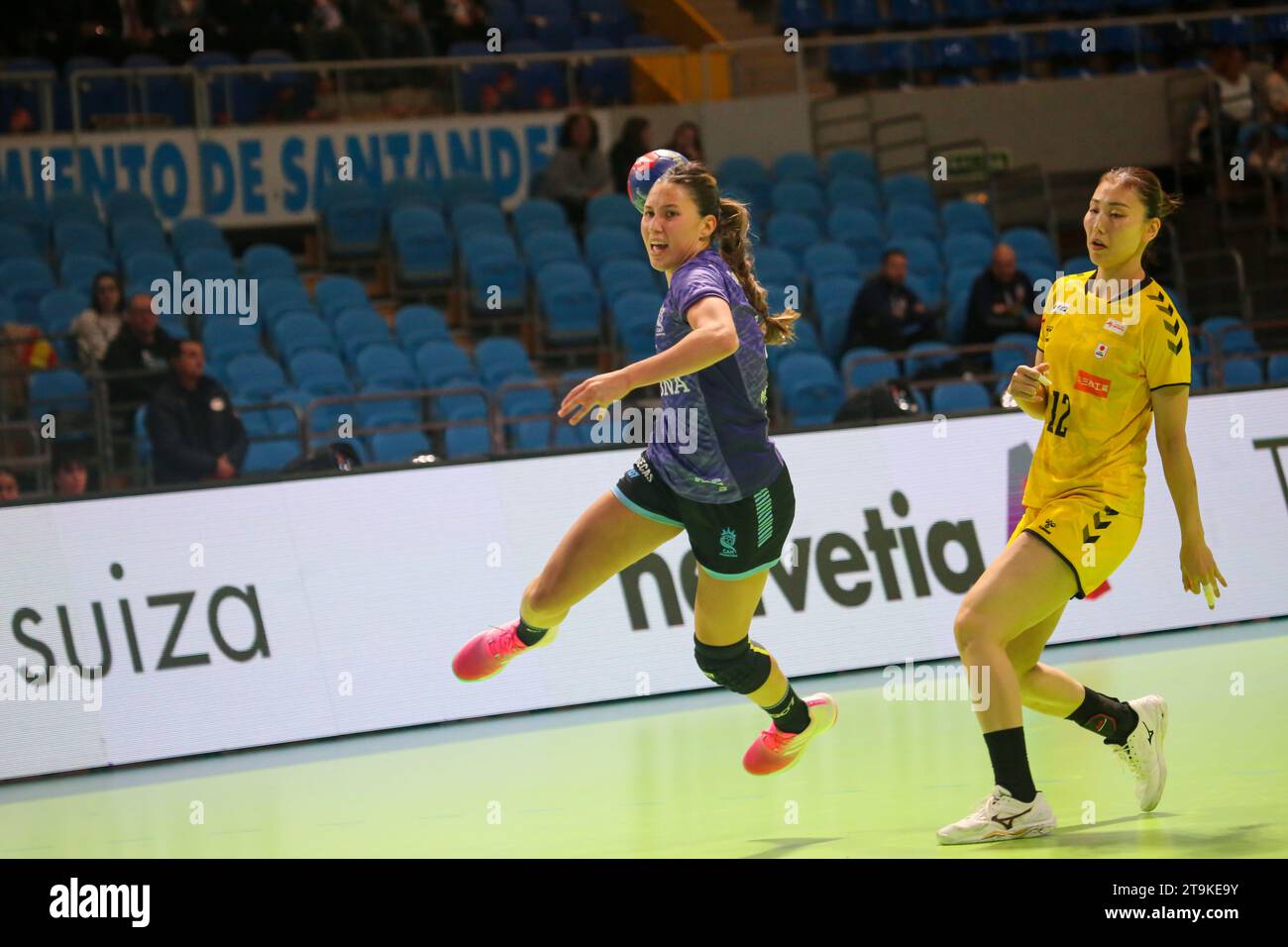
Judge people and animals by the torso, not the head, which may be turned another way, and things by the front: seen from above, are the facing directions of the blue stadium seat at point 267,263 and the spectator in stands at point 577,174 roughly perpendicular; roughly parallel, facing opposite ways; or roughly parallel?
roughly parallel

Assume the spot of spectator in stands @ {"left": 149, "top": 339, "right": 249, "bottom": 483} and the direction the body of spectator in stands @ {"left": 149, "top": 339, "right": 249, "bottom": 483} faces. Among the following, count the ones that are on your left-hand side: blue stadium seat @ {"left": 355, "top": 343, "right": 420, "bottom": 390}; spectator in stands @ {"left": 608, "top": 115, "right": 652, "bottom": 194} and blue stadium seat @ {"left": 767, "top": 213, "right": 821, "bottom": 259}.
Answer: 3

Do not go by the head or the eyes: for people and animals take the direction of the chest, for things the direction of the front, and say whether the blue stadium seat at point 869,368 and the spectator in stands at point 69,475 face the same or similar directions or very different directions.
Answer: same or similar directions

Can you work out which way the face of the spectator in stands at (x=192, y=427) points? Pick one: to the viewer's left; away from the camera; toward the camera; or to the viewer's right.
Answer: toward the camera

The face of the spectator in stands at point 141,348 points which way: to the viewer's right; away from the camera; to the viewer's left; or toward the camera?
toward the camera

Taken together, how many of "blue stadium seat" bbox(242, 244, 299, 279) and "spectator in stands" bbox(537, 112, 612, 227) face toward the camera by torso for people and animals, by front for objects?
2

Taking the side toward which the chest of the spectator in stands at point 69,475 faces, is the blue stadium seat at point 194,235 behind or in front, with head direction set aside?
behind

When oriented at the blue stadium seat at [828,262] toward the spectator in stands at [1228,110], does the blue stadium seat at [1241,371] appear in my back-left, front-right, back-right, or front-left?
front-right

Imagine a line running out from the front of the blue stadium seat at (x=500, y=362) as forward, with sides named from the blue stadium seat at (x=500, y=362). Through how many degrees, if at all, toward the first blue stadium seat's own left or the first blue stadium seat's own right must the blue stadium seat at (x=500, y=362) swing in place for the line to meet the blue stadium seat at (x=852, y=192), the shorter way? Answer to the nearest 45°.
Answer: approximately 90° to the first blue stadium seat's own left

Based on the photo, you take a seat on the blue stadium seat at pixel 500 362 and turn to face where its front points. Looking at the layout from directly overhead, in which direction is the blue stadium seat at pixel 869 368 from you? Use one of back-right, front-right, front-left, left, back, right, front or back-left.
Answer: front-left

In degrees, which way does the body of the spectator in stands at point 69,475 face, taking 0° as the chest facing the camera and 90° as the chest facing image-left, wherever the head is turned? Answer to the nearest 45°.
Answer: approximately 0°

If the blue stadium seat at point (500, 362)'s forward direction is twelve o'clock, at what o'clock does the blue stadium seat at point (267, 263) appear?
the blue stadium seat at point (267, 263) is roughly at 5 o'clock from the blue stadium seat at point (500, 362).

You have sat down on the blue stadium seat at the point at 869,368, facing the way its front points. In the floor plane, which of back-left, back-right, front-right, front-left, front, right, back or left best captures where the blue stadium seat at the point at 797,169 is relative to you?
back-left

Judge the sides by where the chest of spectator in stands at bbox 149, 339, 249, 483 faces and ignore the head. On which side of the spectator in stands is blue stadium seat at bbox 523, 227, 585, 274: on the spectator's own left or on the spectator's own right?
on the spectator's own left

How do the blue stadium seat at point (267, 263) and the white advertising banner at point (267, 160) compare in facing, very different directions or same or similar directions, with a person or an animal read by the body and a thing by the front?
same or similar directions

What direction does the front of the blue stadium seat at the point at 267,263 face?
toward the camera

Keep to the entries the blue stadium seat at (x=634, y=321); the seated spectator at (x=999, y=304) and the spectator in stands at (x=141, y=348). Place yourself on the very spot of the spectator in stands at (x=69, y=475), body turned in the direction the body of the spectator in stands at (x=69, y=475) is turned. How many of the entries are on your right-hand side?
0

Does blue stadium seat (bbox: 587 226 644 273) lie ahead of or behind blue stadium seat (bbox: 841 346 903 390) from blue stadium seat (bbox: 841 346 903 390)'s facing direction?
behind
